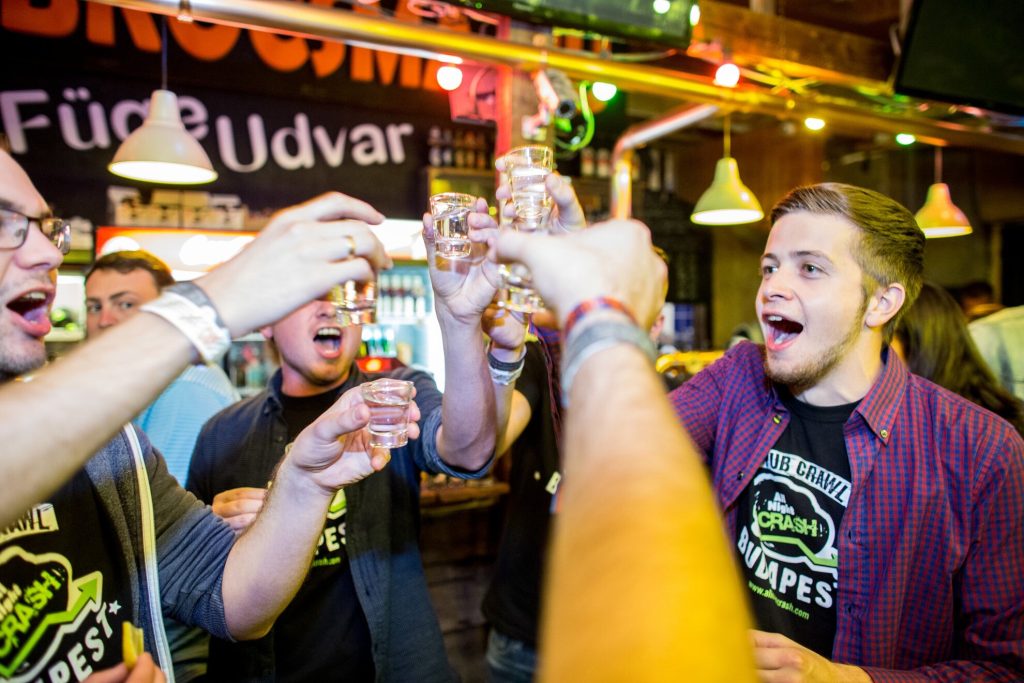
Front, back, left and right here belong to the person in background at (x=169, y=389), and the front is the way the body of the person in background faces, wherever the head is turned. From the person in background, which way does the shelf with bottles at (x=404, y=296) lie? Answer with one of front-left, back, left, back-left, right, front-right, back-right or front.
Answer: back

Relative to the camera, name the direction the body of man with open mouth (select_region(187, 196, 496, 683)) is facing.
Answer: toward the camera

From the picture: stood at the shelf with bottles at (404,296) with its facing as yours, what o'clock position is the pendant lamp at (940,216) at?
The pendant lamp is roughly at 10 o'clock from the shelf with bottles.

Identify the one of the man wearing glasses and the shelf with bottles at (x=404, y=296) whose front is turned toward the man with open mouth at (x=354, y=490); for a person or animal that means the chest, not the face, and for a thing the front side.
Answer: the shelf with bottles

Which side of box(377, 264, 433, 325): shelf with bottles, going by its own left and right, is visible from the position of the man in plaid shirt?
front

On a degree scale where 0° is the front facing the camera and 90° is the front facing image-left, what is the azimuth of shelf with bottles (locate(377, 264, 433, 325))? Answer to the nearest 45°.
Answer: approximately 0°

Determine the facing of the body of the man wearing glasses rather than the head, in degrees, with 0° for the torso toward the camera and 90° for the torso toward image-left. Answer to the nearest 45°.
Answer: approximately 315°

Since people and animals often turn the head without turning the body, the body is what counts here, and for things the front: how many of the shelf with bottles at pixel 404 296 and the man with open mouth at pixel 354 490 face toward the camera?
2

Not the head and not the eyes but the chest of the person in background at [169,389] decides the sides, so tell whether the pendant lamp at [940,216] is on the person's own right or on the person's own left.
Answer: on the person's own left

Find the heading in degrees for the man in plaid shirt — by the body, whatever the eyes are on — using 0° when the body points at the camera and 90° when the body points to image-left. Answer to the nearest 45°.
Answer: approximately 45°

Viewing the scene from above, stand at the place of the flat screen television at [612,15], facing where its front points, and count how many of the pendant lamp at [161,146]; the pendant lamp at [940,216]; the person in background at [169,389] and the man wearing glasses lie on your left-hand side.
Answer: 1
